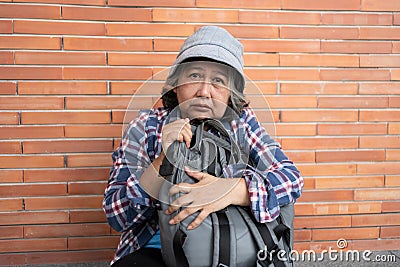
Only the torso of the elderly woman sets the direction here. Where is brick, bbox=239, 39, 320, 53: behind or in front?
behind

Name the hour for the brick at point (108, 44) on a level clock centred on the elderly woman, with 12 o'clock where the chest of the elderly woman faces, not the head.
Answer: The brick is roughly at 5 o'clock from the elderly woman.

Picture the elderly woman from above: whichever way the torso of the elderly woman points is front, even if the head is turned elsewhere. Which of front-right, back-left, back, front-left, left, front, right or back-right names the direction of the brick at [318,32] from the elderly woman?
back-left

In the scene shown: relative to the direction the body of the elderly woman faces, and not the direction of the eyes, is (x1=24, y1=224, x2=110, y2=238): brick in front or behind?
behind

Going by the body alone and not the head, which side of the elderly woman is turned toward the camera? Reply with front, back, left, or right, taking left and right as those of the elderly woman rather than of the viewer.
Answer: front

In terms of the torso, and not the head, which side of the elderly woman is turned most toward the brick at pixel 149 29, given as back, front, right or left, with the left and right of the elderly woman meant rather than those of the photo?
back

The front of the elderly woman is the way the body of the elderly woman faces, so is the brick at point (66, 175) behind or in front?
behind

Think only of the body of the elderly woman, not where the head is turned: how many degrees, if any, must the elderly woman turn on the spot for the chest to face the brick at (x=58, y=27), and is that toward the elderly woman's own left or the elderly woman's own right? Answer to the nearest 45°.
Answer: approximately 135° to the elderly woman's own right

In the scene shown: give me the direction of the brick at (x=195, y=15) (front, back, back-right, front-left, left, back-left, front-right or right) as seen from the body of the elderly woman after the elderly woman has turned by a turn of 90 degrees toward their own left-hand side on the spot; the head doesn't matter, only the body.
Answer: left

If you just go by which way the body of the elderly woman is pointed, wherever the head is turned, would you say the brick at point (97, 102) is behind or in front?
behind
